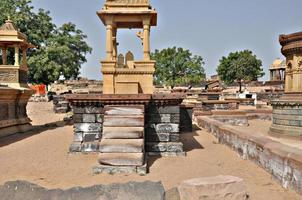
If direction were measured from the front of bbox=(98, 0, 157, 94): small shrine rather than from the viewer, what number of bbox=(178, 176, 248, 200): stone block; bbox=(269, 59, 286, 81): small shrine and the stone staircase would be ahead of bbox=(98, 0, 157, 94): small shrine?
2

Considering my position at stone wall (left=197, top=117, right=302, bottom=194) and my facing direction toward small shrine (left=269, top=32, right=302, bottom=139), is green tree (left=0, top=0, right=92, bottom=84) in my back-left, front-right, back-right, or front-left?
front-left

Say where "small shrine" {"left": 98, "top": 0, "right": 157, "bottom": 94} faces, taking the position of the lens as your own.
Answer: facing the viewer

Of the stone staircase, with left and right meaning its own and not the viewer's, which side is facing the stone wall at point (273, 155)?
left

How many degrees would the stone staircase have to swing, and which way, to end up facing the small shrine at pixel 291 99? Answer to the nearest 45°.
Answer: approximately 135° to its left

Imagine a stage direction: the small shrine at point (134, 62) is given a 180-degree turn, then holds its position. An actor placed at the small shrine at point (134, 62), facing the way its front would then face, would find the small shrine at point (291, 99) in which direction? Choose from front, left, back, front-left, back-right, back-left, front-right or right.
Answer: right

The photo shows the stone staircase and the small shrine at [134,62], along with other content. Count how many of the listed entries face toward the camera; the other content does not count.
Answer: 2

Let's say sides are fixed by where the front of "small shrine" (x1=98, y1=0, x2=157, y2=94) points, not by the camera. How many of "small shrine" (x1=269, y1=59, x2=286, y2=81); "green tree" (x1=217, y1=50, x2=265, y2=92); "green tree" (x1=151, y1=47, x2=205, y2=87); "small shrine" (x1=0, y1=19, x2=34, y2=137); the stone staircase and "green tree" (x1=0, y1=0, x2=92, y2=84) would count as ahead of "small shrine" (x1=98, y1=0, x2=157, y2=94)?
1

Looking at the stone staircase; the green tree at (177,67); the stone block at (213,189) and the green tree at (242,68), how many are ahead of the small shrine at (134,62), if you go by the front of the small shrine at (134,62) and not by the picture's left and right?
2

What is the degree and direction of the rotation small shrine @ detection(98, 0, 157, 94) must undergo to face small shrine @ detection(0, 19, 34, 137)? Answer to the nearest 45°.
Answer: approximately 135° to its right

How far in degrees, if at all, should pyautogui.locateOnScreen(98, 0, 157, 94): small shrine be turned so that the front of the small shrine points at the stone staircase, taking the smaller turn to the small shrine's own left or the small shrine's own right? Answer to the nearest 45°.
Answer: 0° — it already faces it

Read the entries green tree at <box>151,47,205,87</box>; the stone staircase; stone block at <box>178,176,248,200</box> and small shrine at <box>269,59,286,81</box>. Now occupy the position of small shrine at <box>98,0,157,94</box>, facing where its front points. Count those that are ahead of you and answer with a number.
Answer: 2

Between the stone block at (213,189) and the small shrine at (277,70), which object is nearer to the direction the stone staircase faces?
the stone block

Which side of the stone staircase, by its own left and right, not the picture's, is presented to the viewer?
front
